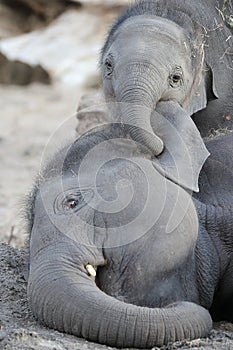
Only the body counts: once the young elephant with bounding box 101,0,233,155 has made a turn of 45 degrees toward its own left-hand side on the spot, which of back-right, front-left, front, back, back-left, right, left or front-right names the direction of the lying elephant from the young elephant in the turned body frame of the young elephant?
front

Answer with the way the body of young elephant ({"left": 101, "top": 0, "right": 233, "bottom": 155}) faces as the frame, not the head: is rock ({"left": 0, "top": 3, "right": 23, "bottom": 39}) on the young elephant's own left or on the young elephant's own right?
on the young elephant's own right

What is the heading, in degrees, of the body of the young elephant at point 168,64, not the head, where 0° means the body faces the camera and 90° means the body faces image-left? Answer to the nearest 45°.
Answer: approximately 45°

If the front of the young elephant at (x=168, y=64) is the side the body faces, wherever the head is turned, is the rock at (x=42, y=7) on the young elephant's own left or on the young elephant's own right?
on the young elephant's own right

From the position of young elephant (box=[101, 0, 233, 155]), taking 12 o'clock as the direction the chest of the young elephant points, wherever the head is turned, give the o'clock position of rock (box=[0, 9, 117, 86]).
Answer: The rock is roughly at 4 o'clock from the young elephant.
